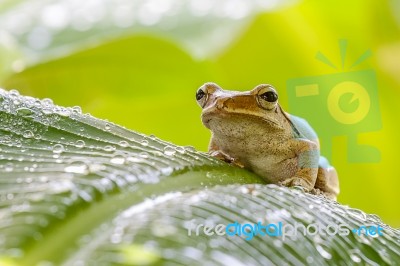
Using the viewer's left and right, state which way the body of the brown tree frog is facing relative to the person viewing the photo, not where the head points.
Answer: facing the viewer and to the left of the viewer
